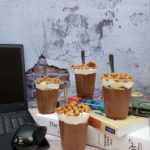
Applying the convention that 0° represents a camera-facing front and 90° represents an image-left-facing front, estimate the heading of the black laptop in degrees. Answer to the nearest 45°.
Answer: approximately 315°
